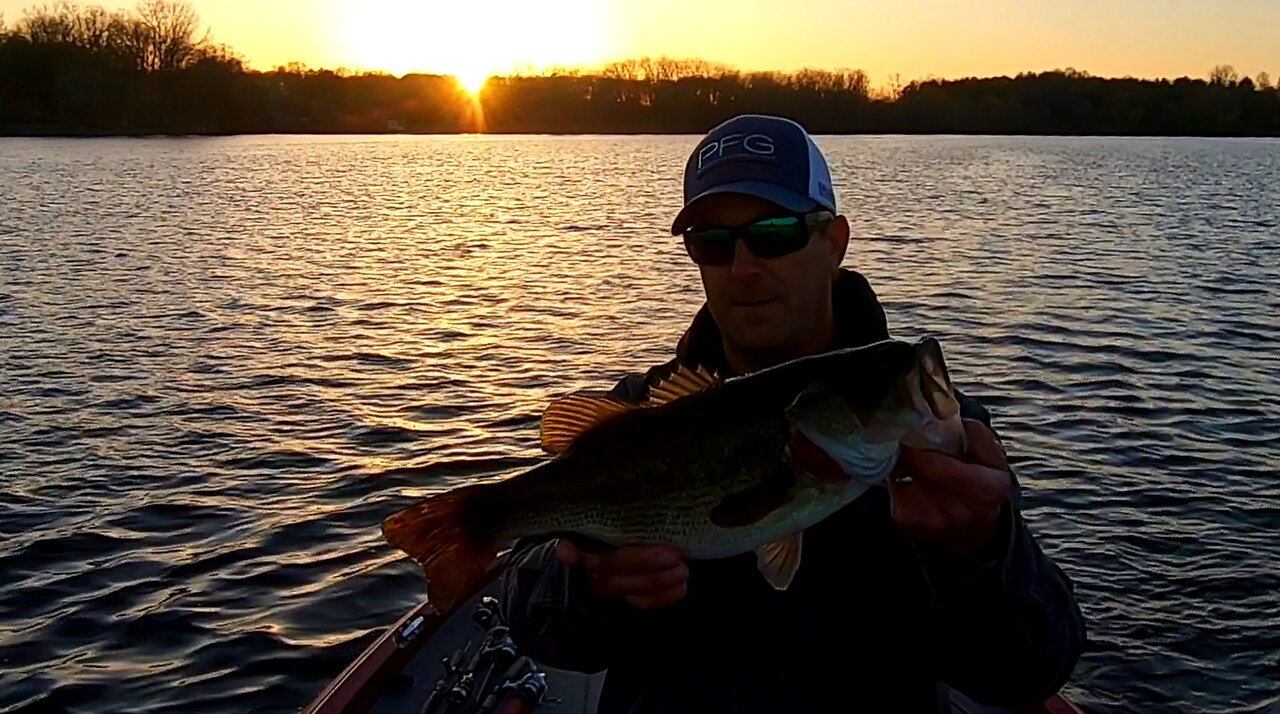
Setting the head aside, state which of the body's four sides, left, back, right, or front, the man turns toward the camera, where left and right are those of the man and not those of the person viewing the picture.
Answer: front
